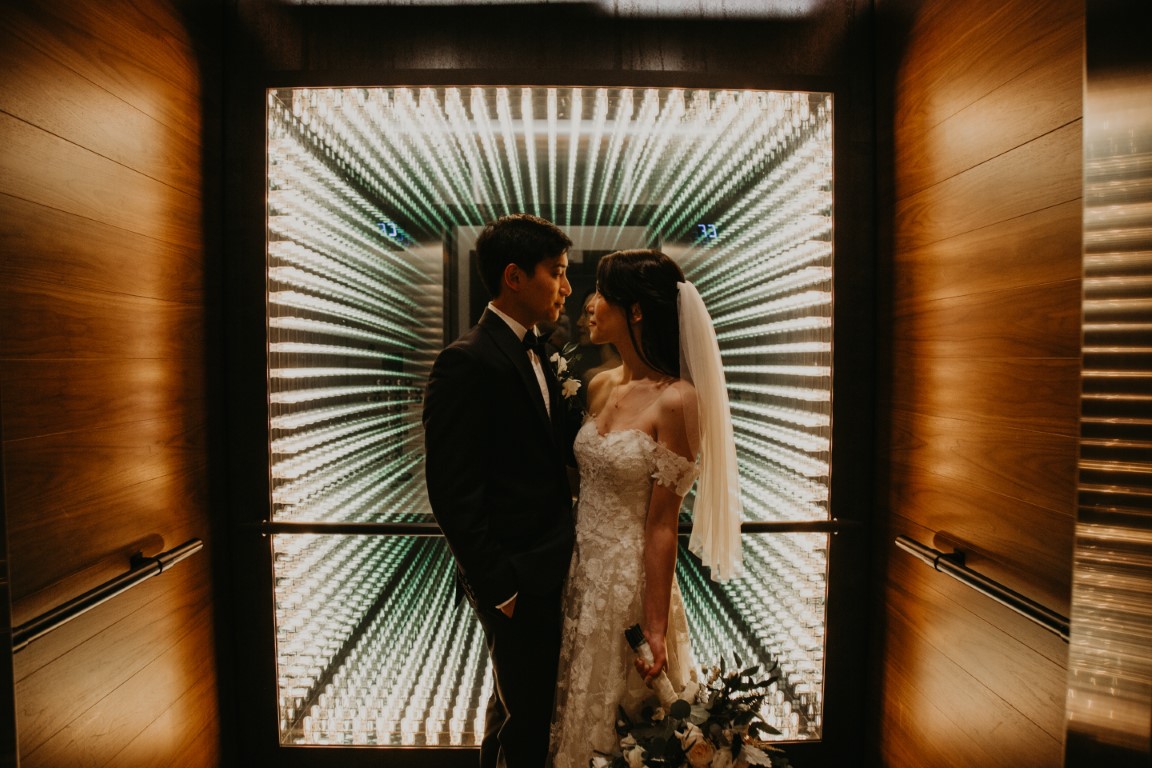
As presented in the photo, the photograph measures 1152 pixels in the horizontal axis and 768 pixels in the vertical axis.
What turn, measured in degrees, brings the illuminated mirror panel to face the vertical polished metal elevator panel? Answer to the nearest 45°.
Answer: approximately 45° to its left

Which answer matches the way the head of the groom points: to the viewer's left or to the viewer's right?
to the viewer's right

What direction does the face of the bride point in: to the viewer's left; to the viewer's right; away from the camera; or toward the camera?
to the viewer's left

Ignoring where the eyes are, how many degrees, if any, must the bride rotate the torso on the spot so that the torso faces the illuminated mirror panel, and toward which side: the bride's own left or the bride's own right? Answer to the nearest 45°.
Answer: approximately 90° to the bride's own right

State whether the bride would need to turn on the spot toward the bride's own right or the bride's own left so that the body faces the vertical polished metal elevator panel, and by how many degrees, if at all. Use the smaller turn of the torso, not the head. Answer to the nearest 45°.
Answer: approximately 90° to the bride's own left

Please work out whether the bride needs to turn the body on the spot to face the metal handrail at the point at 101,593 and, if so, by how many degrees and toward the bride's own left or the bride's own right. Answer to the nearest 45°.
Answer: approximately 45° to the bride's own right

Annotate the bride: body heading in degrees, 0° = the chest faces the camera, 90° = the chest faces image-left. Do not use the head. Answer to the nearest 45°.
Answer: approximately 45°

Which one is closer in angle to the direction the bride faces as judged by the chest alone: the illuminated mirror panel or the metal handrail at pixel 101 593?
the metal handrail
